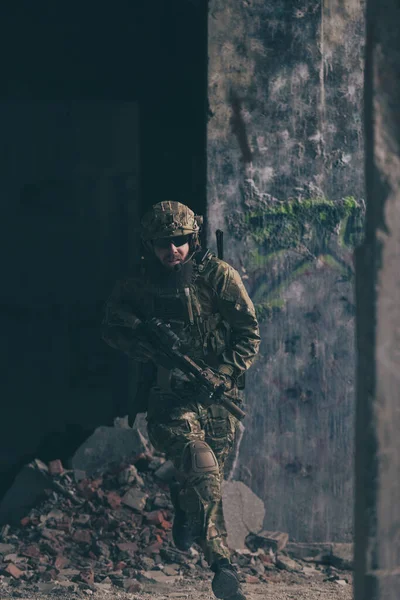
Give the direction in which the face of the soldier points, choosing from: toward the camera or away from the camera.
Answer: toward the camera

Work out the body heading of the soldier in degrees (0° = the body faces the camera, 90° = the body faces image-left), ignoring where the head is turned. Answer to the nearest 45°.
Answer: approximately 0°

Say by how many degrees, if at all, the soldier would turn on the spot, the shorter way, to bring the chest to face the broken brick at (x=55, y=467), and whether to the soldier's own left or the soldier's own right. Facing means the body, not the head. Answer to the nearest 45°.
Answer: approximately 135° to the soldier's own right

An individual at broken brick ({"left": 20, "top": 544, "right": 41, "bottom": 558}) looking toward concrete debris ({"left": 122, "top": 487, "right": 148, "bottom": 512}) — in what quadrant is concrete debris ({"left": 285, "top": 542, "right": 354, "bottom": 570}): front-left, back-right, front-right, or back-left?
front-right

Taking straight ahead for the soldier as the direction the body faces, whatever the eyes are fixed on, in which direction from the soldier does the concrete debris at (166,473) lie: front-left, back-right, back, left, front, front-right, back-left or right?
back
